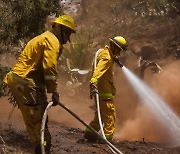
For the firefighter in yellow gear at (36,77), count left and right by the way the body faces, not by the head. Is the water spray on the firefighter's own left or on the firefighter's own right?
on the firefighter's own left

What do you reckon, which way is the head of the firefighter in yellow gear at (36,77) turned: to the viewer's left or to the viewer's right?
to the viewer's right

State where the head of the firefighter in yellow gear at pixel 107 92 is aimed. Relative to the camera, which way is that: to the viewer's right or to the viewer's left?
to the viewer's right

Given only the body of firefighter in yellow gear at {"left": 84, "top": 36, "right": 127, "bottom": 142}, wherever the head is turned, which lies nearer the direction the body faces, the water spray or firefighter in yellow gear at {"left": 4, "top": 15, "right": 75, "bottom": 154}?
the water spray

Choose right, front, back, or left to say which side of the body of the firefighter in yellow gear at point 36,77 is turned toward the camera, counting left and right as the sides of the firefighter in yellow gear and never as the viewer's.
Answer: right

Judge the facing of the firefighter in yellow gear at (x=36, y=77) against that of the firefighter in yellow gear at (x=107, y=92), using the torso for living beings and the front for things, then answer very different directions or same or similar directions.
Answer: same or similar directions

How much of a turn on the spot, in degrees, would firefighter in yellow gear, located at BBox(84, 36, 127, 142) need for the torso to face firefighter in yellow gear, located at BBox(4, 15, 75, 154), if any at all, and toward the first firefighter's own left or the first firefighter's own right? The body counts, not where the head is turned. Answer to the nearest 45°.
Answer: approximately 135° to the first firefighter's own right

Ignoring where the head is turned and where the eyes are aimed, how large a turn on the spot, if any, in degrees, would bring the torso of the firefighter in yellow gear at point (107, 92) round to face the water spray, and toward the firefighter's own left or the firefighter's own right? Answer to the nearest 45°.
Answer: approximately 45° to the firefighter's own left

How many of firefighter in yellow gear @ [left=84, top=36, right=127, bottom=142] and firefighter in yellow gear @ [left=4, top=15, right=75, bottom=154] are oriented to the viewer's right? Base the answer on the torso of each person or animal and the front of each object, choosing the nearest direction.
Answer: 2

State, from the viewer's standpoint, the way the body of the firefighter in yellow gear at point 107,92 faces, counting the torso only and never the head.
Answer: to the viewer's right

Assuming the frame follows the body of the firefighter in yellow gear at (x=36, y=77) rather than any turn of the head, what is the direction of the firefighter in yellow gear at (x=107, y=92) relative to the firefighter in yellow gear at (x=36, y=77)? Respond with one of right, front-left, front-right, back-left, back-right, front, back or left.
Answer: front-left
